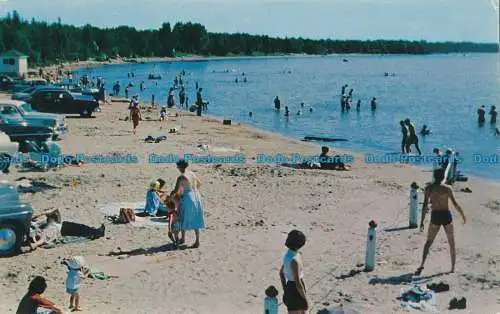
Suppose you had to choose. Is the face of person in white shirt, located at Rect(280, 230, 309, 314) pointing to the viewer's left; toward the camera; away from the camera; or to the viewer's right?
away from the camera

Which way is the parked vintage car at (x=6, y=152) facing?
to the viewer's right

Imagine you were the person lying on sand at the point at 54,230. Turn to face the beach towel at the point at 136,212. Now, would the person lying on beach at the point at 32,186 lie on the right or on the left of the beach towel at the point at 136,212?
left

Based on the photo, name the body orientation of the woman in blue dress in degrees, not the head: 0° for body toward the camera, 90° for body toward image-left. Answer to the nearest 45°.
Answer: approximately 135°

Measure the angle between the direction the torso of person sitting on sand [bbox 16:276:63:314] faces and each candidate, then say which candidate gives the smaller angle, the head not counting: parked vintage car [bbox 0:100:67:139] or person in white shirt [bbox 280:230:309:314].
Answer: the person in white shirt

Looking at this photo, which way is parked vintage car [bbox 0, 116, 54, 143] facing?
to the viewer's right
